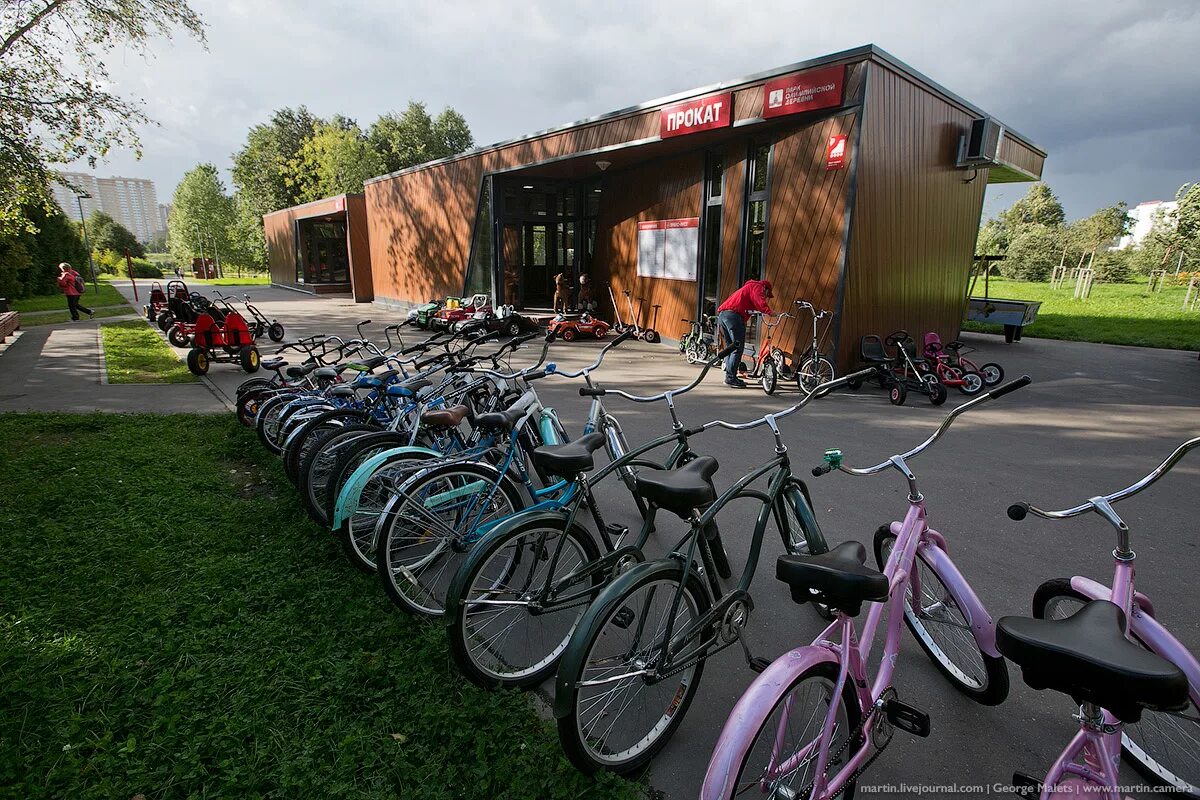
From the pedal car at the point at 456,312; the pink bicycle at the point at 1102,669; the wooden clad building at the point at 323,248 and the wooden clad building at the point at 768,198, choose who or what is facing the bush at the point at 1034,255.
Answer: the pink bicycle

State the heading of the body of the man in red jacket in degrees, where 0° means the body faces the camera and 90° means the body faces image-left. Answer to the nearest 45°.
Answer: approximately 270°

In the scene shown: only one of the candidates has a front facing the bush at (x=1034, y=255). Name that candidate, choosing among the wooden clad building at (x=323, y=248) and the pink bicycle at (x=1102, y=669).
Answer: the pink bicycle

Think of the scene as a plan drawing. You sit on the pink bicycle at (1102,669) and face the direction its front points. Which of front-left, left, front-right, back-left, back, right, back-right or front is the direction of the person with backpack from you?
left

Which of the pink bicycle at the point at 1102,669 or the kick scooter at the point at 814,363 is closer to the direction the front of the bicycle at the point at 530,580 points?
the kick scooter

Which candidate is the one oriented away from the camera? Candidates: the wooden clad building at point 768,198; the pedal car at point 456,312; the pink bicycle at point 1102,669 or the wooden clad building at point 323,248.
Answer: the pink bicycle

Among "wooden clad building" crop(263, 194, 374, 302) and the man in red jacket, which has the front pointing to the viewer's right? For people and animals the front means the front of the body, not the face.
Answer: the man in red jacket

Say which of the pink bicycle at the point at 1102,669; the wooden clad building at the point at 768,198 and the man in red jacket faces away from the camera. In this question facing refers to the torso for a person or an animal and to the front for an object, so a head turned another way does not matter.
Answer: the pink bicycle

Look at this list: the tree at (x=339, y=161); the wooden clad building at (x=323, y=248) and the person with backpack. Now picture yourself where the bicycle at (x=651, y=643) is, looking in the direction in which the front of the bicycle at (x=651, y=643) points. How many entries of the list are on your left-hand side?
3

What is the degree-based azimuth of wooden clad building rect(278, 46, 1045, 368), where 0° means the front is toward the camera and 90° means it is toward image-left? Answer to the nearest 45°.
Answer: approximately 45°

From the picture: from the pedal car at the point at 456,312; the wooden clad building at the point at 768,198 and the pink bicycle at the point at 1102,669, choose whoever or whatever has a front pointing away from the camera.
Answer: the pink bicycle

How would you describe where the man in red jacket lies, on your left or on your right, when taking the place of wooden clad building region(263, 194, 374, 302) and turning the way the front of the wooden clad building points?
on your left

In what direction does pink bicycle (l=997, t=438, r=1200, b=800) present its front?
away from the camera

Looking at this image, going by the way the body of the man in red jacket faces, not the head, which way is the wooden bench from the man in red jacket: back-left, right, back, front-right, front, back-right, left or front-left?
back

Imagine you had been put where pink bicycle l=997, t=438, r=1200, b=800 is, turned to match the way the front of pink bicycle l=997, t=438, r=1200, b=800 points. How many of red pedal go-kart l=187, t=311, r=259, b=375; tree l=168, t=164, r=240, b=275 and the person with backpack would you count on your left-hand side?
3

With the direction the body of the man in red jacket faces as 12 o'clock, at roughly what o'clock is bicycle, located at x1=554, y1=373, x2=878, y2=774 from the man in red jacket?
The bicycle is roughly at 3 o'clock from the man in red jacket.
